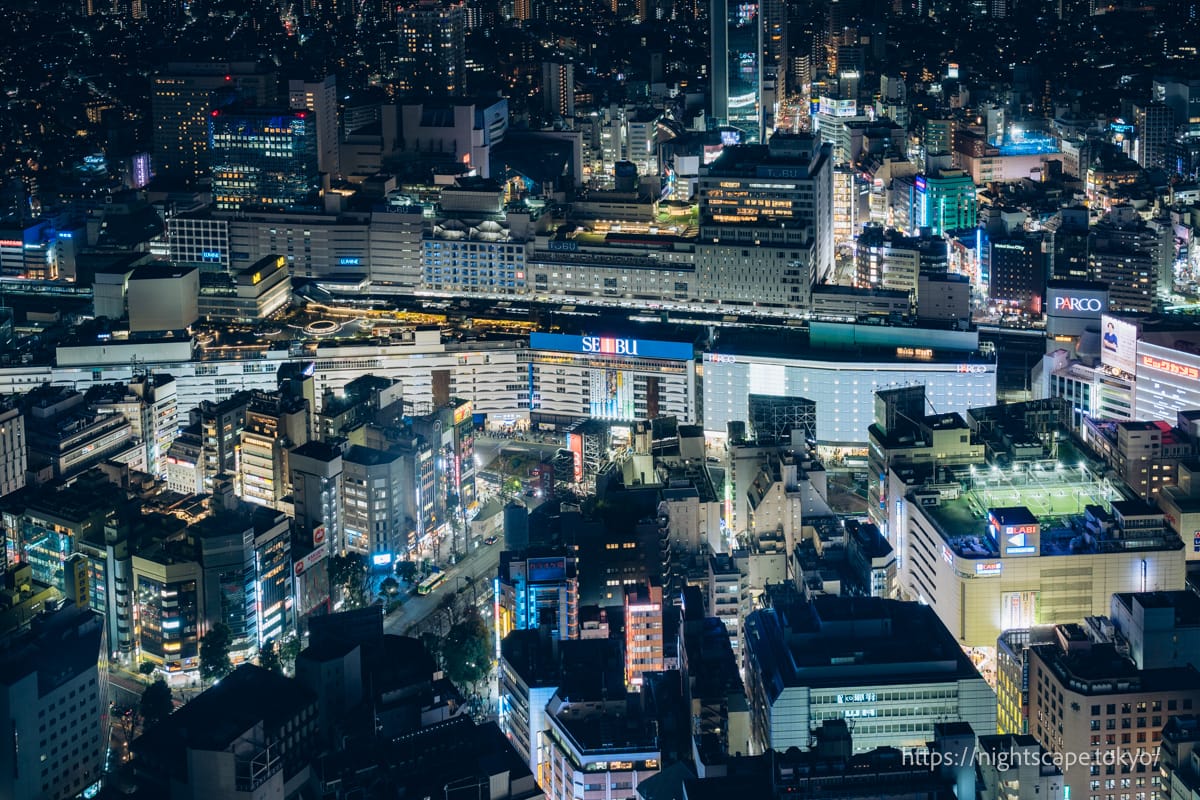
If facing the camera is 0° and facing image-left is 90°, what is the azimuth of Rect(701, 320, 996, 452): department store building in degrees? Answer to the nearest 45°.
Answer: approximately 0°

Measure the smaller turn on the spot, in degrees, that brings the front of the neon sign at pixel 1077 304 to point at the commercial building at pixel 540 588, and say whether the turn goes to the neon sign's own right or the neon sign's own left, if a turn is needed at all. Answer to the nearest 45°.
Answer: approximately 45° to the neon sign's own right

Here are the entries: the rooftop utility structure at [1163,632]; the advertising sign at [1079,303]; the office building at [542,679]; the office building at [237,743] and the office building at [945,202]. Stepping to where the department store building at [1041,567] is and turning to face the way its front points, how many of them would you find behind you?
2

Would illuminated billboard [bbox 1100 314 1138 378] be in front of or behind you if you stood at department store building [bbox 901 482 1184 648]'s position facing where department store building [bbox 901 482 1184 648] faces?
behind

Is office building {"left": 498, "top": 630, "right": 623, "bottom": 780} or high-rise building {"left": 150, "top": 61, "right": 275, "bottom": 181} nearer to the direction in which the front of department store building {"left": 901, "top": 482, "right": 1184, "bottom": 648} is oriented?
the office building

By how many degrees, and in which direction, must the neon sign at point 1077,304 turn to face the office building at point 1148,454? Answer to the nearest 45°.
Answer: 0° — it already faces it

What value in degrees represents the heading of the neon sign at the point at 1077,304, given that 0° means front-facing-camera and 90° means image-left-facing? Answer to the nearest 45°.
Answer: approximately 0°

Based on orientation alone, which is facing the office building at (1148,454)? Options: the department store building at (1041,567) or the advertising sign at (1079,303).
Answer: the advertising sign

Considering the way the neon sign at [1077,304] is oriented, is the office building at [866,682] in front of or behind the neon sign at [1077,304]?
in front

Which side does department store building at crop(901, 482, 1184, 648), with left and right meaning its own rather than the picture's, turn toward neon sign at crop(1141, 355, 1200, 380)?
back

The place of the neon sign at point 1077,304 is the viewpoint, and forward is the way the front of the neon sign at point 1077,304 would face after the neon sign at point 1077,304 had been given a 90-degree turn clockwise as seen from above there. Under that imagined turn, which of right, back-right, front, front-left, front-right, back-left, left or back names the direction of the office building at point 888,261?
front-right
